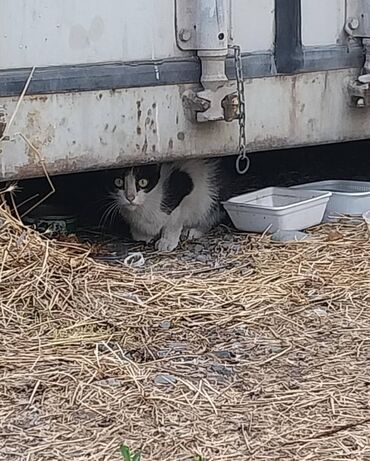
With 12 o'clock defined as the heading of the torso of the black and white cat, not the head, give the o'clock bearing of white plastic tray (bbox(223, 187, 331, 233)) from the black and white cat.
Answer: The white plastic tray is roughly at 8 o'clock from the black and white cat.

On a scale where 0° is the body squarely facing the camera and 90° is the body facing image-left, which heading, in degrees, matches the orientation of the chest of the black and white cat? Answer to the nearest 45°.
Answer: approximately 45°

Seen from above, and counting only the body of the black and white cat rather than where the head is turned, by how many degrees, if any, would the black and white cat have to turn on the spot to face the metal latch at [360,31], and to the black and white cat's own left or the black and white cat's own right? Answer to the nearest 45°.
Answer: approximately 135° to the black and white cat's own left

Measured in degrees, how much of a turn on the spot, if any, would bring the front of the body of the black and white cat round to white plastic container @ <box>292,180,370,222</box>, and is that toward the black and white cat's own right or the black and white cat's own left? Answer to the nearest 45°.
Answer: approximately 135° to the black and white cat's own left
